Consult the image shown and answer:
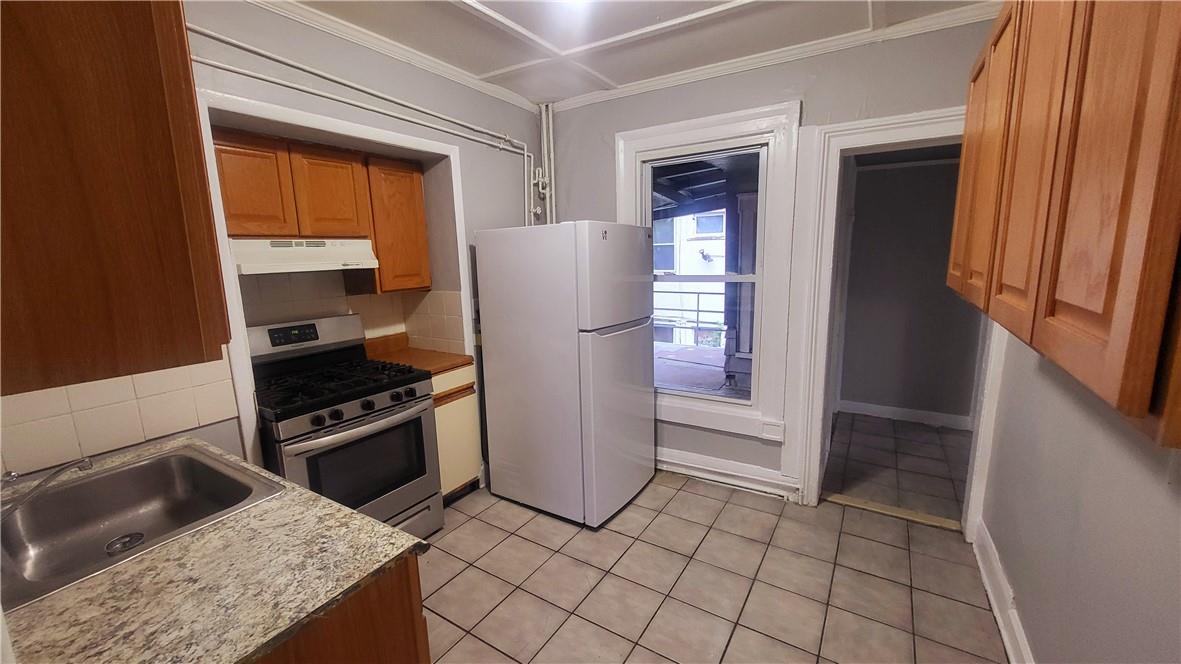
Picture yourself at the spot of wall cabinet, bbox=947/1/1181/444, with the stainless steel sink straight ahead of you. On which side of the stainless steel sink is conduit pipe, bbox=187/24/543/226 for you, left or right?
right

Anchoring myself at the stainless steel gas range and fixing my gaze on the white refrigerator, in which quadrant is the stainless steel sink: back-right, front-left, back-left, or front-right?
back-right

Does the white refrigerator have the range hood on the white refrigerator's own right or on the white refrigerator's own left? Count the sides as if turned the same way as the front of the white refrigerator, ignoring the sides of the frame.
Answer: on the white refrigerator's own right

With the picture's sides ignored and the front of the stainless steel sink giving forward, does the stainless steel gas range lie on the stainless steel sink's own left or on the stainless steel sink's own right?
on the stainless steel sink's own left

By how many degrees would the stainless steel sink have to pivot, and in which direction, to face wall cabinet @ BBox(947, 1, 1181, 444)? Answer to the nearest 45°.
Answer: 0° — it already faces it

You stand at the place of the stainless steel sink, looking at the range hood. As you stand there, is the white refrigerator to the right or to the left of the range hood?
right

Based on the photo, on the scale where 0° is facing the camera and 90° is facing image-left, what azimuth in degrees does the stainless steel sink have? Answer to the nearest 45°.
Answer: approximately 315°

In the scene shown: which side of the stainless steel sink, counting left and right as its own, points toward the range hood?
left

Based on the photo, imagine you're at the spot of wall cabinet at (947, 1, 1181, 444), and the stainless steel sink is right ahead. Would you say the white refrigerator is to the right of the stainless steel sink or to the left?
right

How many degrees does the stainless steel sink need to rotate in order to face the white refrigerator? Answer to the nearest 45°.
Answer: approximately 45° to its left
